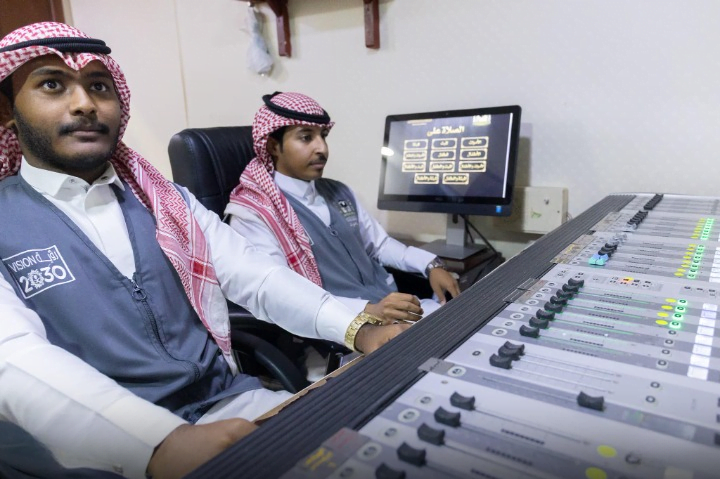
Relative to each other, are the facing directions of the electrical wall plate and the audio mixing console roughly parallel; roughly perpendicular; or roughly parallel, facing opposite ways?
roughly perpendicular

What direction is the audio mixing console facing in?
to the viewer's left

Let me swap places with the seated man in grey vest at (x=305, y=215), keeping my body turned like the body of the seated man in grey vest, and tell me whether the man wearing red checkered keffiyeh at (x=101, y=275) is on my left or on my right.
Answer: on my right

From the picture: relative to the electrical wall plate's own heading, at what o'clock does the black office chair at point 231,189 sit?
The black office chair is roughly at 2 o'clock from the electrical wall plate.

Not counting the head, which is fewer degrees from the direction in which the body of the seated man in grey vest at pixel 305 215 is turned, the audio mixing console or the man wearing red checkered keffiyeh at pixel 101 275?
the audio mixing console

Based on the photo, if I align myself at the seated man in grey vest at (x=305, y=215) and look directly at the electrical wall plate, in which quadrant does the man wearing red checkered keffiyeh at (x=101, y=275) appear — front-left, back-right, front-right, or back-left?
back-right

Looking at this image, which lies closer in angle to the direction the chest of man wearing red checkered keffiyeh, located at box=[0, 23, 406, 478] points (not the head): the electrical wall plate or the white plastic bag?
the electrical wall plate

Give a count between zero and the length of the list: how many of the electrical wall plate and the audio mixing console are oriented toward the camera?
1
